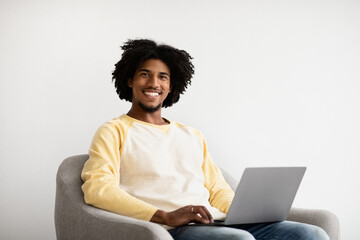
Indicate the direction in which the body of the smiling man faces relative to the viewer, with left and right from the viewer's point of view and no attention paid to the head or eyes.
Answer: facing the viewer and to the right of the viewer
